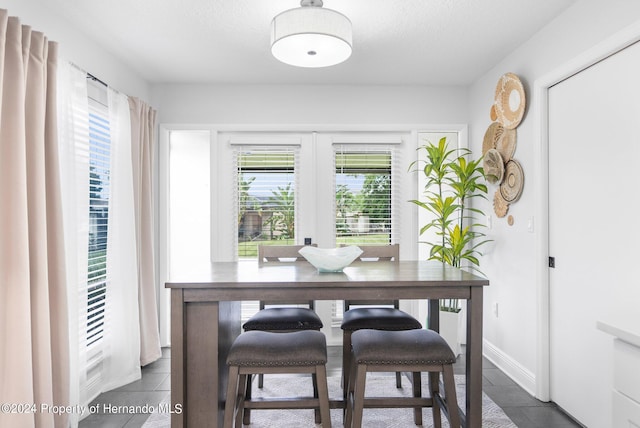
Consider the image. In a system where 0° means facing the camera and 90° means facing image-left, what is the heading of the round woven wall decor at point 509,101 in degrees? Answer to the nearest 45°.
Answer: approximately 45°

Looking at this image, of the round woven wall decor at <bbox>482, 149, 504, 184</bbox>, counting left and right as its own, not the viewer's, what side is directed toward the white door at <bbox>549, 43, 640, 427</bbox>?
left

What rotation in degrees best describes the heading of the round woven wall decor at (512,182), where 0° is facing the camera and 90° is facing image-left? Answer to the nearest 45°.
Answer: approximately 45°

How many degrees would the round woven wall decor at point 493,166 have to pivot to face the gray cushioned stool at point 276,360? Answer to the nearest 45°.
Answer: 0° — it already faces it
